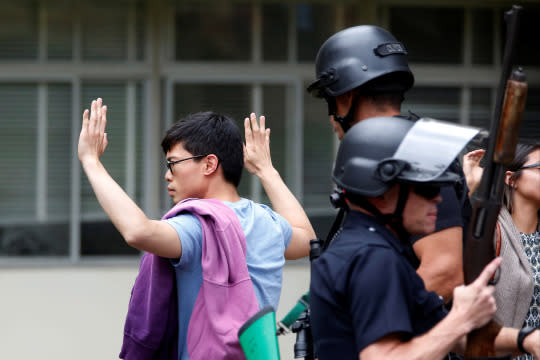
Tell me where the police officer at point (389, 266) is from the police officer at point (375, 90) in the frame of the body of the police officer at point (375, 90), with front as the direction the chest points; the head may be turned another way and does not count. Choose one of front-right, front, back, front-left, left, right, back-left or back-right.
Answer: back-left

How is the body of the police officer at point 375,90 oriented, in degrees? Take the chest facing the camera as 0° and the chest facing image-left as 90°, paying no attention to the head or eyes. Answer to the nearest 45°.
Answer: approximately 135°

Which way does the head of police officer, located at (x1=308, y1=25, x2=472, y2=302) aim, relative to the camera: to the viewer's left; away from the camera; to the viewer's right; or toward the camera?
to the viewer's left
